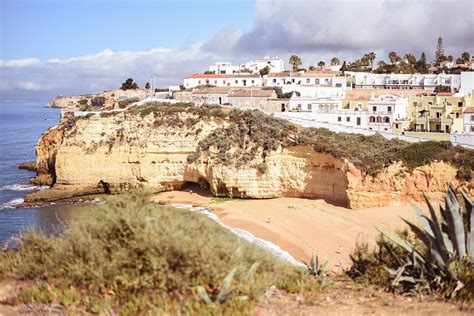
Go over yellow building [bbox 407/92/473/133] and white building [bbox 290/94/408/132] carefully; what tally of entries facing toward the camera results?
2

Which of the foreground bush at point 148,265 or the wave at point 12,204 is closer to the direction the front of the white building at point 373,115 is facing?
the foreground bush

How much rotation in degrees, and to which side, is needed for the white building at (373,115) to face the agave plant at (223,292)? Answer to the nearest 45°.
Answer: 0° — it already faces it

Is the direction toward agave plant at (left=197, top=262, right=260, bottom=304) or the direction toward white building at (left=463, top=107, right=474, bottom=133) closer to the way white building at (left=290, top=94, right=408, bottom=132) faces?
the agave plant

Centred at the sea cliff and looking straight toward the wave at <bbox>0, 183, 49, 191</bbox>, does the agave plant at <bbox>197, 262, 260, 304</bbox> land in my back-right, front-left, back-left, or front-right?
back-left

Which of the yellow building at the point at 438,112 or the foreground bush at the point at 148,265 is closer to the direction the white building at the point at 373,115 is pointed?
the foreground bush

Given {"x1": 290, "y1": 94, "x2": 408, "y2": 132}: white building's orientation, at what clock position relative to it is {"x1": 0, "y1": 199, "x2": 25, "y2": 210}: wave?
The wave is roughly at 2 o'clock from the white building.

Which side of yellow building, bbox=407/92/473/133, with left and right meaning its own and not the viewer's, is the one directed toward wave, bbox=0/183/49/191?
right

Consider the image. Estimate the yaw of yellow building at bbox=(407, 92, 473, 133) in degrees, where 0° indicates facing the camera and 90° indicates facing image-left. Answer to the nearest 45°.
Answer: approximately 0°

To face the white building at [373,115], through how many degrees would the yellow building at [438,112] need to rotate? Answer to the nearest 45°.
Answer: approximately 90° to its right

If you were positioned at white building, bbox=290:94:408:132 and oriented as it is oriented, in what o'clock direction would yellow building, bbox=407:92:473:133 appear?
The yellow building is roughly at 9 o'clock from the white building.
